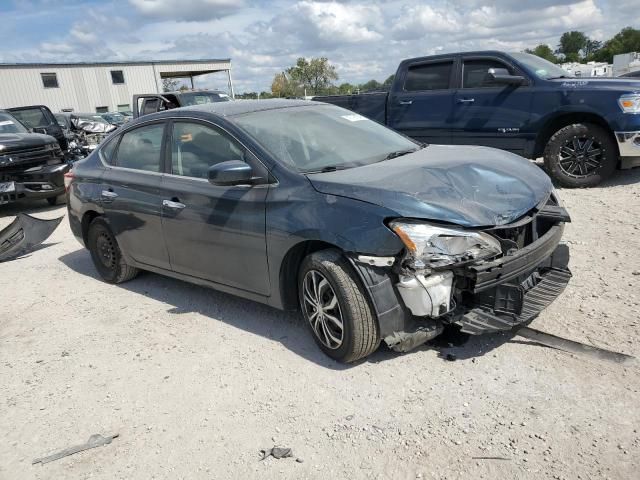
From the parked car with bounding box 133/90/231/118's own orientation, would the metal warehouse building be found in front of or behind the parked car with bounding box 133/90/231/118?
behind

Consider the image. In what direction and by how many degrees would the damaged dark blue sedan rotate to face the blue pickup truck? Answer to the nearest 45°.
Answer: approximately 90° to its left

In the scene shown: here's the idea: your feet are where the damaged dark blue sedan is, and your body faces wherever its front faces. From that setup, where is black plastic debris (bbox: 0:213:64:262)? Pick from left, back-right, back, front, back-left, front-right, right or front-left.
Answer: back

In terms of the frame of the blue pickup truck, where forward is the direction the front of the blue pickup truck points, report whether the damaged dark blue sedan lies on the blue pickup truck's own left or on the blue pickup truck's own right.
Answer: on the blue pickup truck's own right

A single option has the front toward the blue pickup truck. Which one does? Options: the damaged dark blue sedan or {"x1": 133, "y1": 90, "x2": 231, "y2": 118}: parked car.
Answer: the parked car

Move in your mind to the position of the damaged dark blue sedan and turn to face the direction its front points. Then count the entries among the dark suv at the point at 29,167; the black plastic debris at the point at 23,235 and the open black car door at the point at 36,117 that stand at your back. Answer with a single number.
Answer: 3

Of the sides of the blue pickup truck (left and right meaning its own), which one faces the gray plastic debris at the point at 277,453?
right

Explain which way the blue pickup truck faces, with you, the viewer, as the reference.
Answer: facing to the right of the viewer

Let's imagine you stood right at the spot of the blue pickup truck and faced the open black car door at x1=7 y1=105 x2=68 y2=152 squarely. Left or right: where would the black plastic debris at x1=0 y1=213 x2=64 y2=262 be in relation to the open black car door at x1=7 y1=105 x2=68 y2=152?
left

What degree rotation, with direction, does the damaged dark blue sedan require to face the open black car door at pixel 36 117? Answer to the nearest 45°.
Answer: approximately 180°
